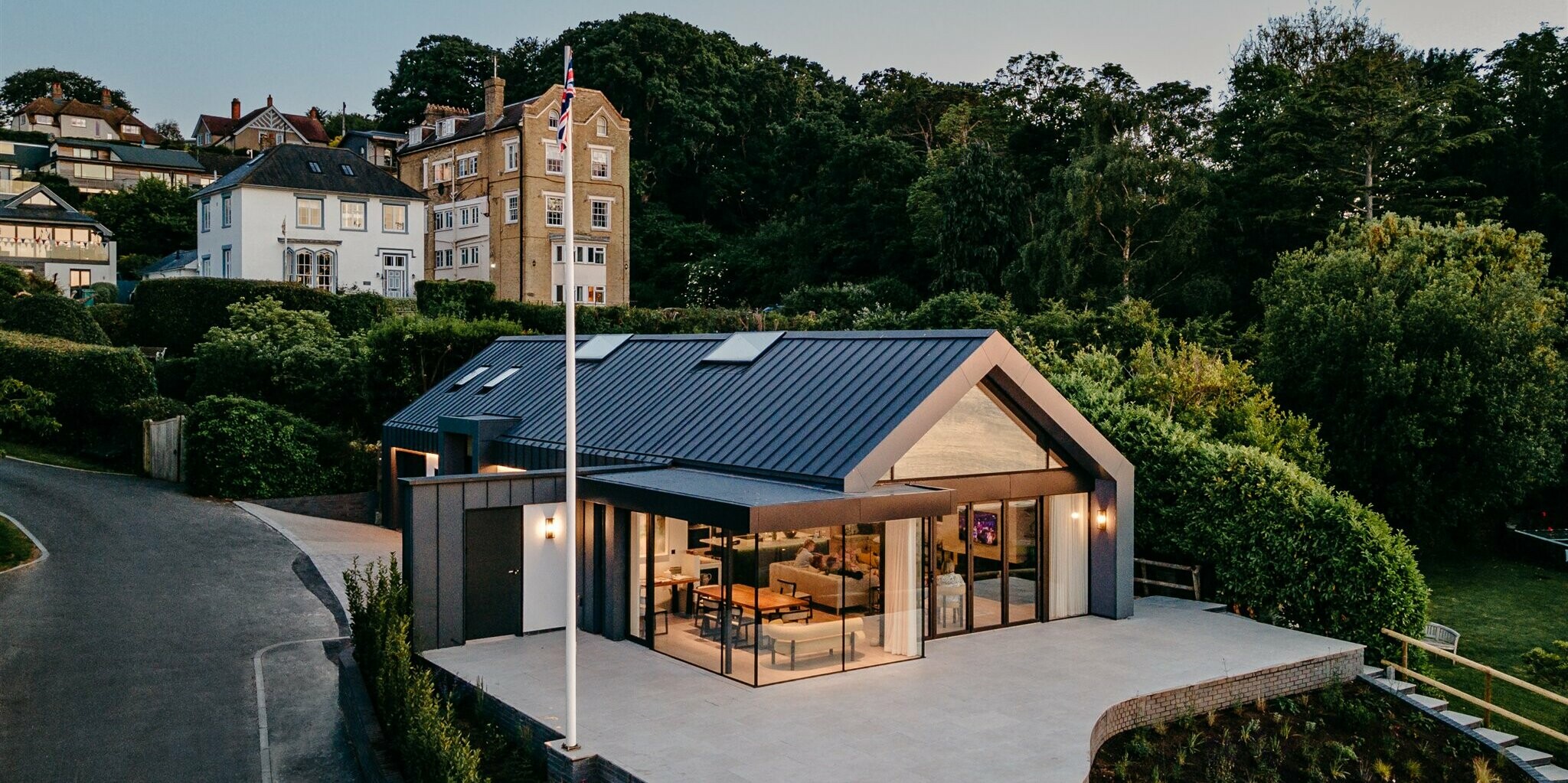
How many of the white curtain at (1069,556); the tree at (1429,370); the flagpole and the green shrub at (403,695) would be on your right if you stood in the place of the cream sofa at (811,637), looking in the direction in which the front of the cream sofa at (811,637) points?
2

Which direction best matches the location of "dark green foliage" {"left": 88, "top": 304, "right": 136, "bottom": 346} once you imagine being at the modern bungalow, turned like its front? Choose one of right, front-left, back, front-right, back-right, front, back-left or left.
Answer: back

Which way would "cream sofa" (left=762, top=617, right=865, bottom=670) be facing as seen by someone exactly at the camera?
facing away from the viewer and to the left of the viewer

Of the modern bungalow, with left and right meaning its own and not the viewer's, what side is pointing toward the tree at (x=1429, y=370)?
left

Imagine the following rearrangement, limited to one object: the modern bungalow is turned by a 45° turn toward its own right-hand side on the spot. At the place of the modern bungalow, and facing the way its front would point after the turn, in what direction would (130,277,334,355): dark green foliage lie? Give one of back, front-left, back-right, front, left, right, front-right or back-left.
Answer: back-right
